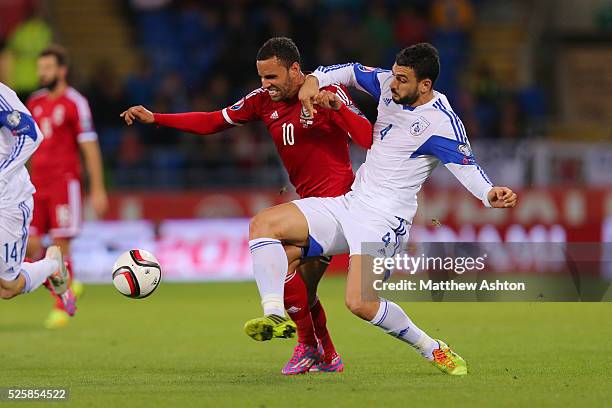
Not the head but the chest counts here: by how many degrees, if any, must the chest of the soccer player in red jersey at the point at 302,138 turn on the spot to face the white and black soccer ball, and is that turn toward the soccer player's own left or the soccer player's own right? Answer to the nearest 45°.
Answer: approximately 45° to the soccer player's own right

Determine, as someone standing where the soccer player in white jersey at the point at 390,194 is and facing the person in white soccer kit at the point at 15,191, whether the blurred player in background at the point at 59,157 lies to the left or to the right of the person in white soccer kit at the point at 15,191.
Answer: right

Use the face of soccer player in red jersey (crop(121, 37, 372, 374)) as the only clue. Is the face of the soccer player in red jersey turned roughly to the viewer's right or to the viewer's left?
to the viewer's left

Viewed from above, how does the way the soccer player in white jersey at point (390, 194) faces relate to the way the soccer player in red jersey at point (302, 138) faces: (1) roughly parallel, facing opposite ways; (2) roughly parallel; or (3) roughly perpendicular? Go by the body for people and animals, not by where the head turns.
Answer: roughly parallel

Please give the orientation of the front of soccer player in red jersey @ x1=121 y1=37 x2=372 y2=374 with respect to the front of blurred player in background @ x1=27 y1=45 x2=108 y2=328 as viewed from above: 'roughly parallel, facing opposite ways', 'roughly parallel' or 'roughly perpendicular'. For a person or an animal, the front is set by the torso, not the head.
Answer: roughly parallel

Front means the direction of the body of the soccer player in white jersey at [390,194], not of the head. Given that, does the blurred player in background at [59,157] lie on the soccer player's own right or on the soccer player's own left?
on the soccer player's own right

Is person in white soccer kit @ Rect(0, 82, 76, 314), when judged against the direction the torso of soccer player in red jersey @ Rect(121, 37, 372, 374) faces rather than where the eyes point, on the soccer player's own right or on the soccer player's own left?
on the soccer player's own right

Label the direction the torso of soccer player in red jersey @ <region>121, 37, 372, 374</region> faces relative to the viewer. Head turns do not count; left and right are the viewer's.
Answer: facing the viewer and to the left of the viewer

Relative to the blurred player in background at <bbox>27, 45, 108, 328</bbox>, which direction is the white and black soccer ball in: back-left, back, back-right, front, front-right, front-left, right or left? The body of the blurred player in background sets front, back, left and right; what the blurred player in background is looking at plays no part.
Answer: front-left

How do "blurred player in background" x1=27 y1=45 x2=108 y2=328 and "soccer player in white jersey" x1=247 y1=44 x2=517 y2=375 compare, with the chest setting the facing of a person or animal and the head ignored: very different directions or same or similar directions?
same or similar directions

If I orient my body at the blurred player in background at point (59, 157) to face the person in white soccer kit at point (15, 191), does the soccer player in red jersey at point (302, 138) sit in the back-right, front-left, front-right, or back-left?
front-left

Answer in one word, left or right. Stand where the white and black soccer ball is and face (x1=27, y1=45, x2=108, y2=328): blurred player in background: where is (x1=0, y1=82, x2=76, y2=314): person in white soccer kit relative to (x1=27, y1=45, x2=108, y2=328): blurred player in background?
left
